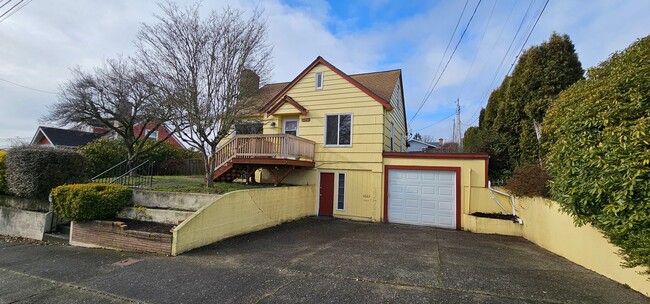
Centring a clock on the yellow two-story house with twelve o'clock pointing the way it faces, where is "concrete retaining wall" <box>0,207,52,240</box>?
The concrete retaining wall is roughly at 2 o'clock from the yellow two-story house.

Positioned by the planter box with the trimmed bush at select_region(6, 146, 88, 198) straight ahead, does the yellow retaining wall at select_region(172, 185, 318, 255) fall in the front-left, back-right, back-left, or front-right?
back-right

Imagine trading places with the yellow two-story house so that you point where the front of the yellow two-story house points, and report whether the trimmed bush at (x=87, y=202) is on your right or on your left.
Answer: on your right

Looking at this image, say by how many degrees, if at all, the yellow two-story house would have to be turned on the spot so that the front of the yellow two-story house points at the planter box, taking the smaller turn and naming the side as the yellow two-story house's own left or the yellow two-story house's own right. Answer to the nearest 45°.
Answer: approximately 45° to the yellow two-story house's own right

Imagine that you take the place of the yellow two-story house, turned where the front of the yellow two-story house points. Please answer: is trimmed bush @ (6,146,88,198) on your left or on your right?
on your right

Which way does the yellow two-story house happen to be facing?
toward the camera

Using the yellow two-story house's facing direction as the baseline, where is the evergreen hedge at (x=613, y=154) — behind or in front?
in front

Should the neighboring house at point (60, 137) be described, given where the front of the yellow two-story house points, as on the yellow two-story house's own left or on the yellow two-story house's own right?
on the yellow two-story house's own right

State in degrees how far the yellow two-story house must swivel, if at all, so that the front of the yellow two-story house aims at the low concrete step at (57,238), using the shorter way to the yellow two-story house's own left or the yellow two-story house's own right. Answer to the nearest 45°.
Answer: approximately 45° to the yellow two-story house's own right

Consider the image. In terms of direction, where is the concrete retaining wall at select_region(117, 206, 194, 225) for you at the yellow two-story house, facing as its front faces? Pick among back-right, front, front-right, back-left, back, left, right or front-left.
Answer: front-right

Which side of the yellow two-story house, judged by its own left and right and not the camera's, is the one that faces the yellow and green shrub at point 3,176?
right
